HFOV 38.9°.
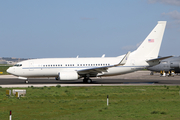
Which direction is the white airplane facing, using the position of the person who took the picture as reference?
facing to the left of the viewer
